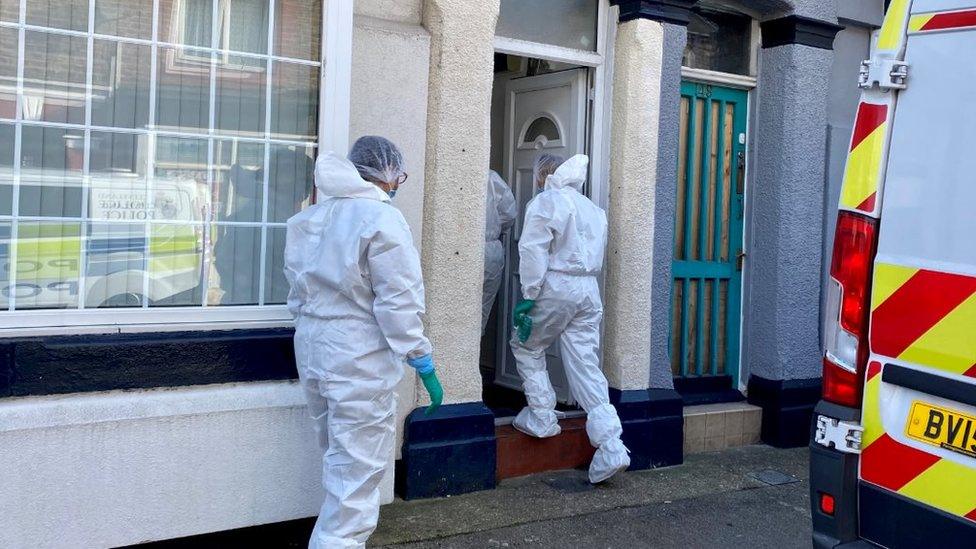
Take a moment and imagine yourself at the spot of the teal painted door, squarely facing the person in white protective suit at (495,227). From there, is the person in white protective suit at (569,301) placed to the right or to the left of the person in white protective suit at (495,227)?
left

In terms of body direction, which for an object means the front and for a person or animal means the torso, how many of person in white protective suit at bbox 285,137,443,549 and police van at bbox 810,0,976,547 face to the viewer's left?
0

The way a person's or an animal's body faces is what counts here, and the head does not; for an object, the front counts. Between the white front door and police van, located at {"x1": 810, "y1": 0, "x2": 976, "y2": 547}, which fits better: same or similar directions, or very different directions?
very different directions

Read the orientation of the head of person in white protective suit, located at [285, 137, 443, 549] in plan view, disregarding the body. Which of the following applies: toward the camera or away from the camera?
away from the camera

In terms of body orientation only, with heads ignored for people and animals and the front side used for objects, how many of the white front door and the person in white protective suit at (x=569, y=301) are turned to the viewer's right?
0

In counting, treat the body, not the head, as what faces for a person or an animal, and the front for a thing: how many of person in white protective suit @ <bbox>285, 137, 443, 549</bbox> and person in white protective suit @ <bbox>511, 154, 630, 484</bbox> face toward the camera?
0

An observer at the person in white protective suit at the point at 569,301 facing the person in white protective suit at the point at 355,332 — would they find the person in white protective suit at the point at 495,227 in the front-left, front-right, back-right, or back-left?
back-right

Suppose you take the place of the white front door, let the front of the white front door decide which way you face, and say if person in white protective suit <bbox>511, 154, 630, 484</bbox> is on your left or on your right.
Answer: on your left

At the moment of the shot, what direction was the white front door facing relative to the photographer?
facing the viewer and to the left of the viewer

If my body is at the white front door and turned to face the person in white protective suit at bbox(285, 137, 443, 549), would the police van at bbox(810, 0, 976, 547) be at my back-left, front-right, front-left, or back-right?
front-left

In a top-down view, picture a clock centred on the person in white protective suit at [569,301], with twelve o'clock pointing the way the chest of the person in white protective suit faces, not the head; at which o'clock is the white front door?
The white front door is roughly at 1 o'clock from the person in white protective suit.

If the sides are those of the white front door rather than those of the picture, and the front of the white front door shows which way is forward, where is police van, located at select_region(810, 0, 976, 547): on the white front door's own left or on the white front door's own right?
on the white front door's own left

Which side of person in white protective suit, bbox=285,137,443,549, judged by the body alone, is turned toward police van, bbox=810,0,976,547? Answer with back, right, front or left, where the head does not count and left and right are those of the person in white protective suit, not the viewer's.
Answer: right

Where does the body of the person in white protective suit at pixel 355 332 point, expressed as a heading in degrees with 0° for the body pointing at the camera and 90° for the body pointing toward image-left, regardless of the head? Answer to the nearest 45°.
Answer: approximately 225°

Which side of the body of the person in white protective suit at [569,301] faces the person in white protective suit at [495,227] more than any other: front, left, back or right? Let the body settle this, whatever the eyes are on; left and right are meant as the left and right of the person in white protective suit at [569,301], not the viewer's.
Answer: front
